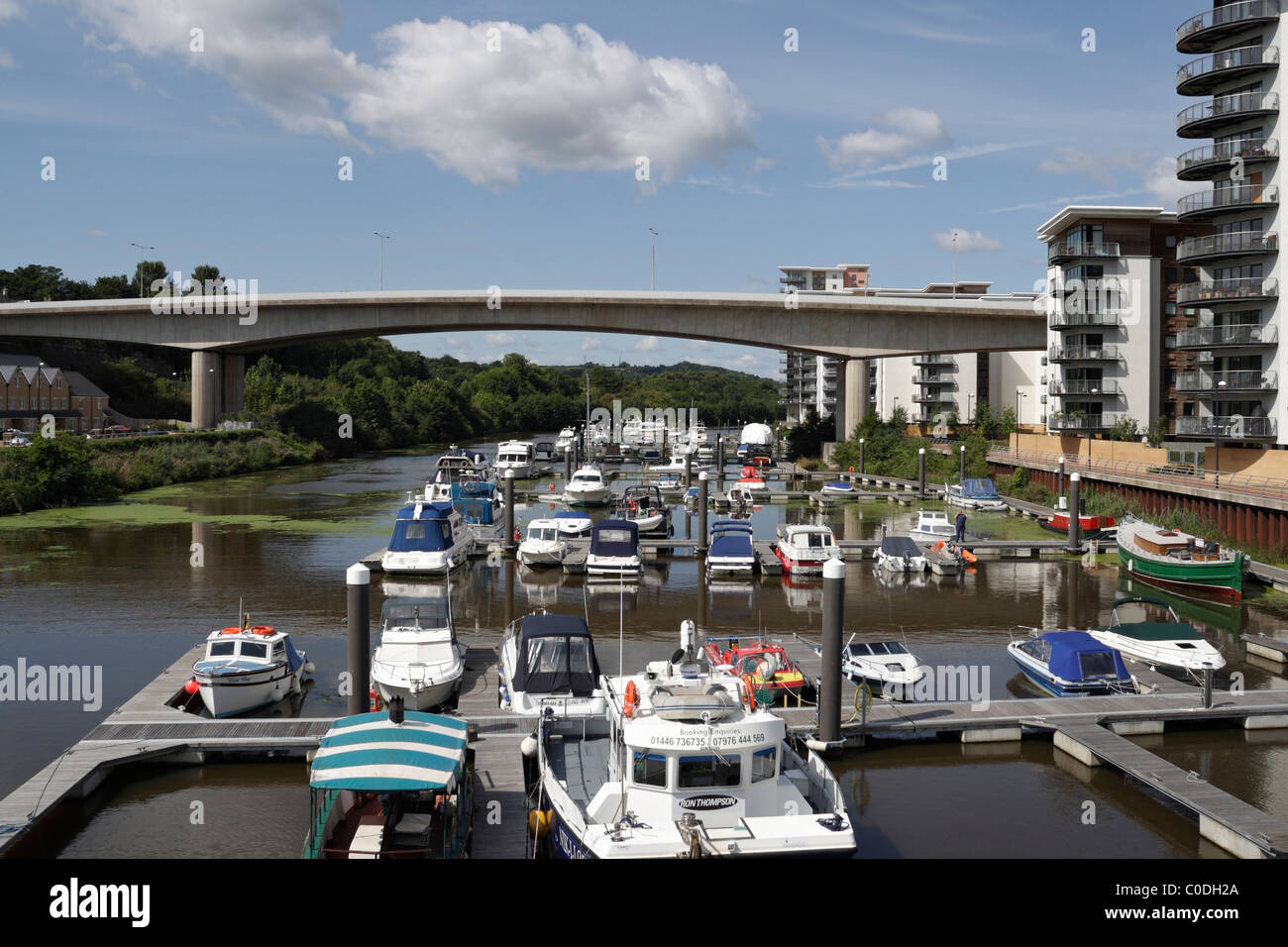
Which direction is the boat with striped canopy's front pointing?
away from the camera

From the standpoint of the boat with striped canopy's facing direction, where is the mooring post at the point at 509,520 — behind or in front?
in front

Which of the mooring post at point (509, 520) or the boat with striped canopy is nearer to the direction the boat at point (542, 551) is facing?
the boat with striped canopy

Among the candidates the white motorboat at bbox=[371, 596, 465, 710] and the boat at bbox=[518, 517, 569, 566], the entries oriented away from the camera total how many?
0

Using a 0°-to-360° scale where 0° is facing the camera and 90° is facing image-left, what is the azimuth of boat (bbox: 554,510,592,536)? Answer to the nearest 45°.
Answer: approximately 0°
